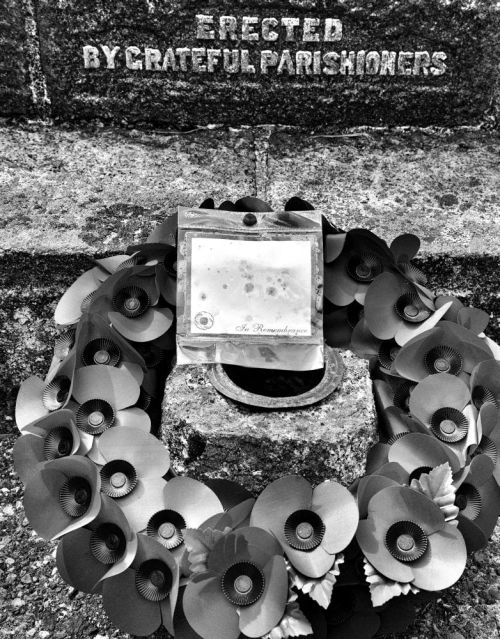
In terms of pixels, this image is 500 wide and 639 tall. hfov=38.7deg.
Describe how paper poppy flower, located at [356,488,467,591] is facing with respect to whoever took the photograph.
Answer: facing the viewer

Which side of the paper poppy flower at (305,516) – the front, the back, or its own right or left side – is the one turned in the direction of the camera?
front

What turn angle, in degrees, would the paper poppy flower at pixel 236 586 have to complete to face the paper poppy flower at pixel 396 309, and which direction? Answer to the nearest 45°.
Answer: approximately 135° to its left

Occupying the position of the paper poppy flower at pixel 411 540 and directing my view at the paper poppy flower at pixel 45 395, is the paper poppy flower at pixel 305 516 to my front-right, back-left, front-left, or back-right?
front-left

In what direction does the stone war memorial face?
toward the camera

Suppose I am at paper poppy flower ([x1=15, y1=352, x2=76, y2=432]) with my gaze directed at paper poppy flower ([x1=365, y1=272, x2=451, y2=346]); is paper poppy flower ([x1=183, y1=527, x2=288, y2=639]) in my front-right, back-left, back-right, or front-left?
front-right

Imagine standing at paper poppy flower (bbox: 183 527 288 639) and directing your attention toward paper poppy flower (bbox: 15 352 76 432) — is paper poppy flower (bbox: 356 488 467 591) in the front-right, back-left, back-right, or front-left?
back-right

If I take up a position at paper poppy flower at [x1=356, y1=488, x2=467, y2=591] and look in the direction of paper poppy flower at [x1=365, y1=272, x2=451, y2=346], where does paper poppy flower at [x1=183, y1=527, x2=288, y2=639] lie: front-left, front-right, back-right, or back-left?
back-left

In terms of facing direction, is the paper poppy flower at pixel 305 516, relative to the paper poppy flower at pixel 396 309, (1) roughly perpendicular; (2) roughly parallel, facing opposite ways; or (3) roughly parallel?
roughly parallel

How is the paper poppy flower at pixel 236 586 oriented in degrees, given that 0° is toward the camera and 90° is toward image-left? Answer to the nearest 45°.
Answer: approximately 0°

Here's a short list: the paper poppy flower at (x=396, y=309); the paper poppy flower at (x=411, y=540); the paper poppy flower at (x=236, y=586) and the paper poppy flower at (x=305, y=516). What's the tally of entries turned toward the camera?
4
